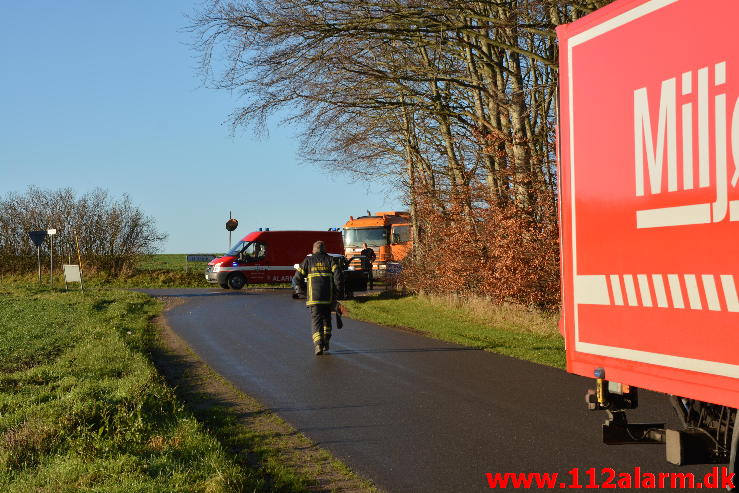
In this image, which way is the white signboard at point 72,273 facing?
toward the camera

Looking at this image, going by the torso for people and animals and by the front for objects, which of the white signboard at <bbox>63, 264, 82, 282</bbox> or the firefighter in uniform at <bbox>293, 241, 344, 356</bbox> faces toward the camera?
the white signboard

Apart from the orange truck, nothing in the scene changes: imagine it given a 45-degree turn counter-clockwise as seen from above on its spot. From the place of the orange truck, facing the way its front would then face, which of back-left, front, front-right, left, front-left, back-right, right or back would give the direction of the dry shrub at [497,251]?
front

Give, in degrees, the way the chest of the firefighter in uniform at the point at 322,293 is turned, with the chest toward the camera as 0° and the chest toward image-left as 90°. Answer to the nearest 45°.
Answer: approximately 180°

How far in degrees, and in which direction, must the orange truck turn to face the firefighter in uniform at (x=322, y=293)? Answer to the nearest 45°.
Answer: approximately 45° to its left

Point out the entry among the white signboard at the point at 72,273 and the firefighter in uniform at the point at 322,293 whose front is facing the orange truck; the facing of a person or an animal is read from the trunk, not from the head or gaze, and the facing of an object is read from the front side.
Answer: the firefighter in uniform

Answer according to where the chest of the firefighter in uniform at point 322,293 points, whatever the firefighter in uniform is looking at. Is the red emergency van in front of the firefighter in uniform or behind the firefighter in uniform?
in front

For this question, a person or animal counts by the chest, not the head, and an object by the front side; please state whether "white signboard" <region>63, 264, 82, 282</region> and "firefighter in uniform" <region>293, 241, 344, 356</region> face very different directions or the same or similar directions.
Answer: very different directions

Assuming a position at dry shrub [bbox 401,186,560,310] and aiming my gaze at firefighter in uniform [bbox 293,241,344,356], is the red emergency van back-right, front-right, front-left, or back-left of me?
back-right

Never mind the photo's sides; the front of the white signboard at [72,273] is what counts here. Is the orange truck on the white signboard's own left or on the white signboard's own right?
on the white signboard's own left

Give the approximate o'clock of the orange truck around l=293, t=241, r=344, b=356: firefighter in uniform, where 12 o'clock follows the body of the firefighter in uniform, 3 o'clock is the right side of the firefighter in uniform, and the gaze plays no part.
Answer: The orange truck is roughly at 12 o'clock from the firefighter in uniform.

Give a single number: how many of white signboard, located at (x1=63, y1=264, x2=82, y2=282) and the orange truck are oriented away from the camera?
0

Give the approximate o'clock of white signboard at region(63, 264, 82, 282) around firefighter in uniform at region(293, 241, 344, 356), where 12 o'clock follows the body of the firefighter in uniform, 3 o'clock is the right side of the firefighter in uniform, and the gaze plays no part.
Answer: The white signboard is roughly at 11 o'clock from the firefighter in uniform.

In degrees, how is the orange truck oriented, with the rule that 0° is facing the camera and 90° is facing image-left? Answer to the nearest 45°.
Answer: approximately 45°
